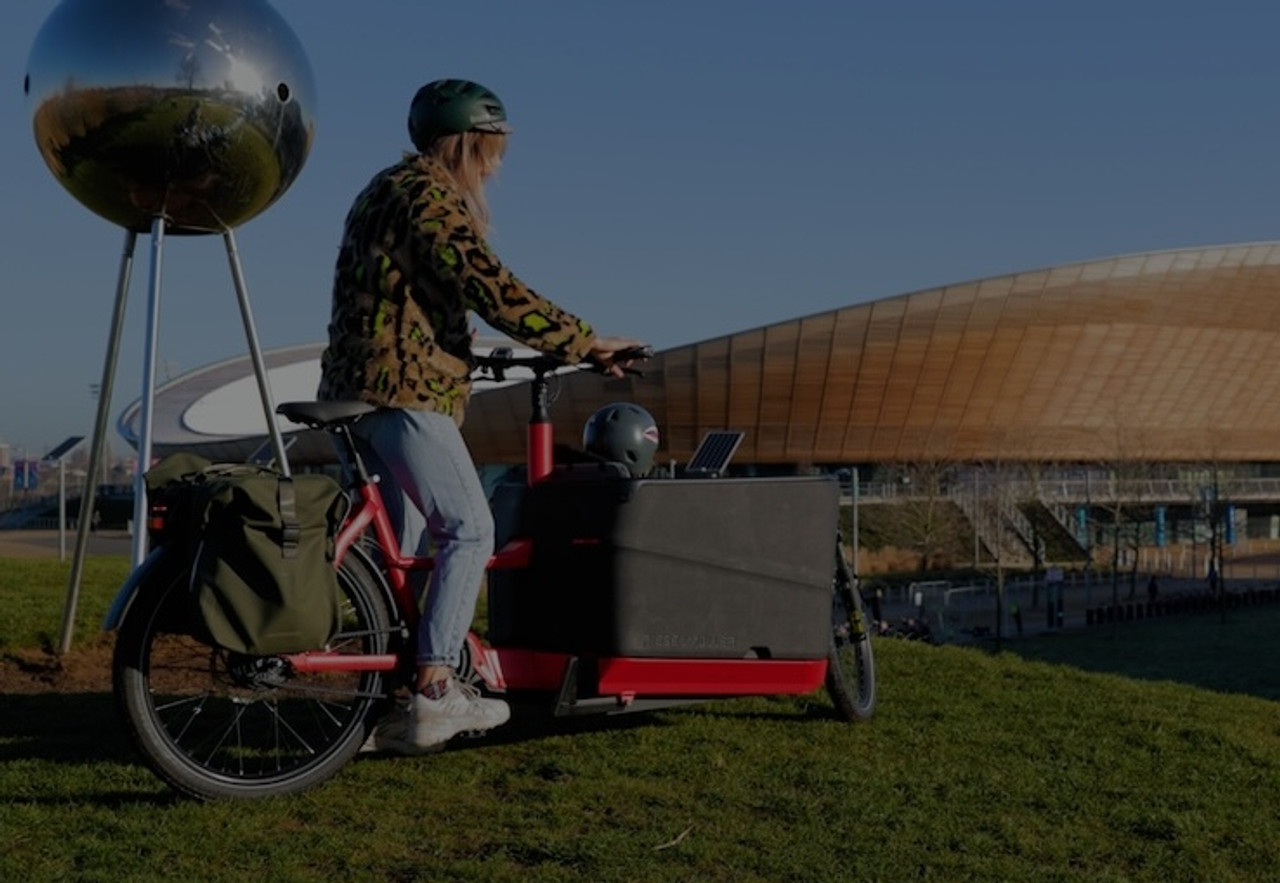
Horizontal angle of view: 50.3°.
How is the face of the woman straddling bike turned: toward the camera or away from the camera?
away from the camera

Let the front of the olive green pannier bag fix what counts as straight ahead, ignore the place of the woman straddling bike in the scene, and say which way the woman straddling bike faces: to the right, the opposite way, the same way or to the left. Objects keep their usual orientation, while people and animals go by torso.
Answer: to the left

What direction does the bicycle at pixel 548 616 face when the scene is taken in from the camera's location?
facing away from the viewer and to the right of the viewer

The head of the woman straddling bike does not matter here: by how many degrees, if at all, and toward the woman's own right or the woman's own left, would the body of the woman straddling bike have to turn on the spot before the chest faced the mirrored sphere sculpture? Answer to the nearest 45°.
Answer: approximately 90° to the woman's own left

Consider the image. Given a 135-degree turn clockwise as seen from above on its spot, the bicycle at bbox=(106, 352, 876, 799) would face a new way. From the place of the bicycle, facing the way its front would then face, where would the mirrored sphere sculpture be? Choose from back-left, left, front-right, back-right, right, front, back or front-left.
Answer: back-right

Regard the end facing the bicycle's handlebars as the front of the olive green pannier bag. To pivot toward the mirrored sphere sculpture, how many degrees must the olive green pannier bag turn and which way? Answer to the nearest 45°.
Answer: approximately 135° to its left

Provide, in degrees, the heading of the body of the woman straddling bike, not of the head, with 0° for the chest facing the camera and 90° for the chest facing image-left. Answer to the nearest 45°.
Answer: approximately 225°

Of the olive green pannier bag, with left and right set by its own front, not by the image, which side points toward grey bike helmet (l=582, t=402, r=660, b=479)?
left
